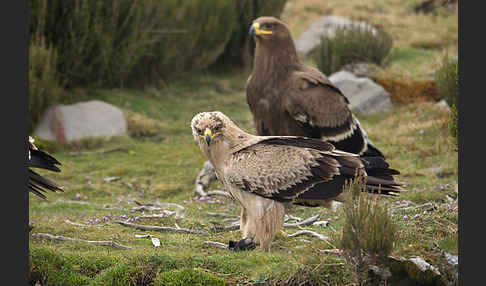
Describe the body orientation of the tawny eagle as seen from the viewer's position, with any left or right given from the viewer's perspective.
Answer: facing to the left of the viewer

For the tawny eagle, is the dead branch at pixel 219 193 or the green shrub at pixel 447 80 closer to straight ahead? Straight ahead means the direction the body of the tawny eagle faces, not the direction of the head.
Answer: the dead branch

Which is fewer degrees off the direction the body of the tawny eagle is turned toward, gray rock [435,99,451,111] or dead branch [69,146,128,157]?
the dead branch

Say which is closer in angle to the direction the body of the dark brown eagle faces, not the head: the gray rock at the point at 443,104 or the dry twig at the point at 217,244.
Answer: the dry twig

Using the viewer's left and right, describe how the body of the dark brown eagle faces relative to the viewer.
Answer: facing the viewer and to the left of the viewer

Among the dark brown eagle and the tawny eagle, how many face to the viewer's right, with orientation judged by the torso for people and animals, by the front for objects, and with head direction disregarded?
0

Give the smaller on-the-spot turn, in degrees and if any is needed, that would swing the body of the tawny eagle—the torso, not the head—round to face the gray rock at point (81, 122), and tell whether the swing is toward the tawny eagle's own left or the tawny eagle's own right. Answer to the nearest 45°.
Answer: approximately 45° to the tawny eagle's own right

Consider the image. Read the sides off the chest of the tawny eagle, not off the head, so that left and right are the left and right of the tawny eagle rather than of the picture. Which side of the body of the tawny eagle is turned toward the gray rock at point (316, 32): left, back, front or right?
right

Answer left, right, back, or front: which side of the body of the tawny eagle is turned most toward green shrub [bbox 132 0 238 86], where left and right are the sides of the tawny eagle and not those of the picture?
right

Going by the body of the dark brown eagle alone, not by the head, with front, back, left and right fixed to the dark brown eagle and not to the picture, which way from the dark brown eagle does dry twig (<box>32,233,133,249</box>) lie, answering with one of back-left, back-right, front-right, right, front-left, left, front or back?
front
